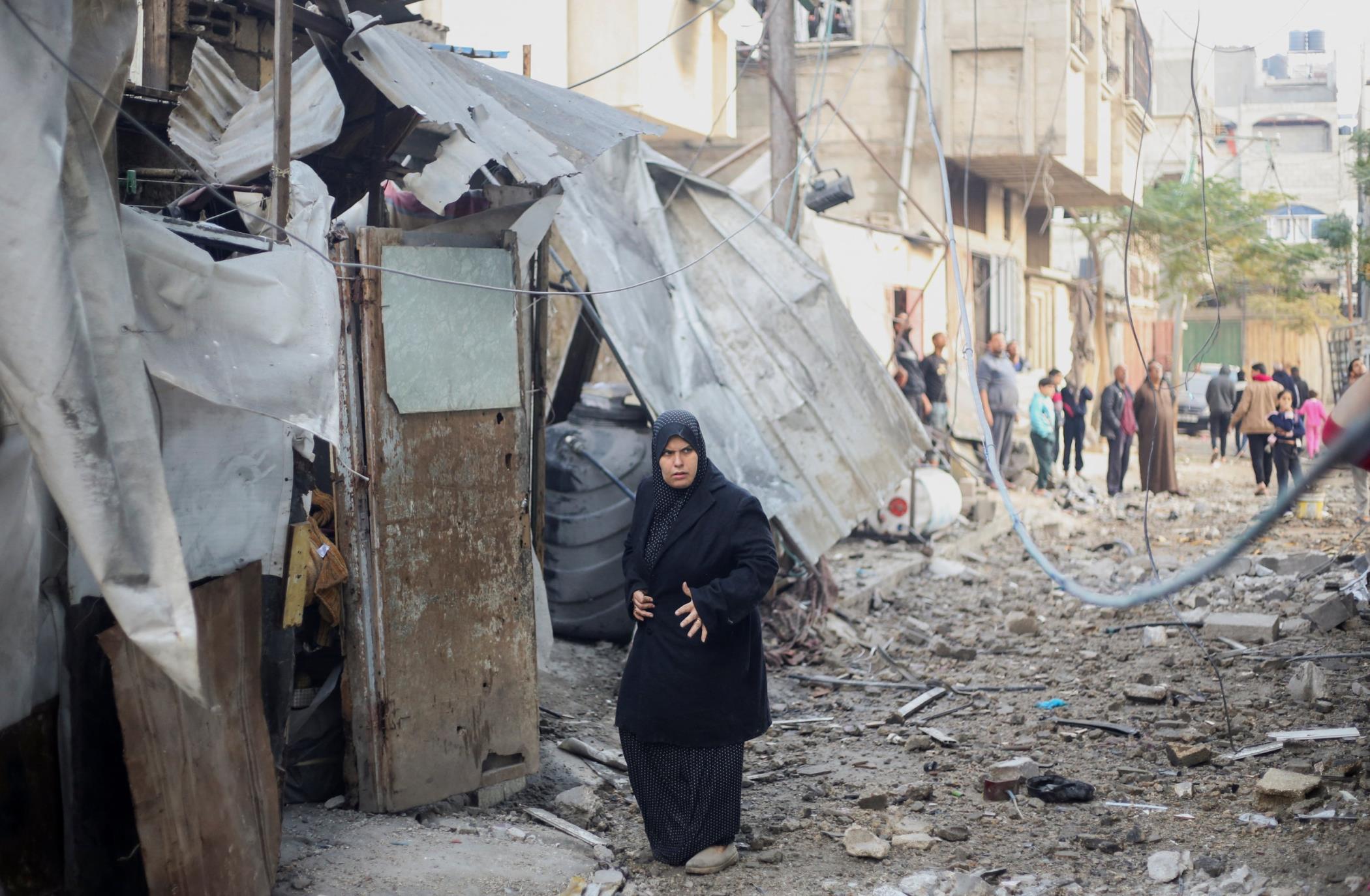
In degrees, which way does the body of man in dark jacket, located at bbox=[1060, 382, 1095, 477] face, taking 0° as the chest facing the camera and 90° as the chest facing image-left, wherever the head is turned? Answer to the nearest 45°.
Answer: approximately 0°

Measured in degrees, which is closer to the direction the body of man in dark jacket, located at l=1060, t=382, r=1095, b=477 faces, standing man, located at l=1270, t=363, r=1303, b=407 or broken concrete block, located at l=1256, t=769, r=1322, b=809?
the broken concrete block

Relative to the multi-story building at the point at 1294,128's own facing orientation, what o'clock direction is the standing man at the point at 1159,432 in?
The standing man is roughly at 12 o'clock from the multi-story building.

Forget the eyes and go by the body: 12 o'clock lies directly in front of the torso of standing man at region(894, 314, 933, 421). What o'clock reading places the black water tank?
The black water tank is roughly at 2 o'clock from the standing man.

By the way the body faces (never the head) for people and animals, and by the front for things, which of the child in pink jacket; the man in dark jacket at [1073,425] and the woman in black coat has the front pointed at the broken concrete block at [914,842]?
the man in dark jacket

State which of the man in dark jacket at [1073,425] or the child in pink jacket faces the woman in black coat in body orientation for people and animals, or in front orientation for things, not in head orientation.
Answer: the man in dark jacket
